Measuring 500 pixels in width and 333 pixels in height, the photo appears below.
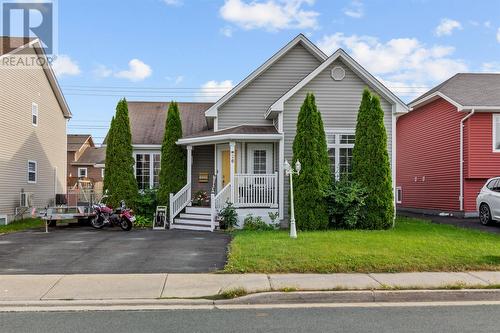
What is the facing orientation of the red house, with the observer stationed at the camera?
facing the viewer and to the right of the viewer

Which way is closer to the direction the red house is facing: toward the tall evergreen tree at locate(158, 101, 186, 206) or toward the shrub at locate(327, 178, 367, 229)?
the shrub

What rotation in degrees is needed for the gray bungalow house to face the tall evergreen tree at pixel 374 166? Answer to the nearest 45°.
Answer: approximately 45° to its left

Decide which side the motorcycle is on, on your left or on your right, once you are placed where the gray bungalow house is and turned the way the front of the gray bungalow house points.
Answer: on your right

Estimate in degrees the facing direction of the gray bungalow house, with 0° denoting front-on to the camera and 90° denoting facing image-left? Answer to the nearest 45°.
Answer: approximately 0°

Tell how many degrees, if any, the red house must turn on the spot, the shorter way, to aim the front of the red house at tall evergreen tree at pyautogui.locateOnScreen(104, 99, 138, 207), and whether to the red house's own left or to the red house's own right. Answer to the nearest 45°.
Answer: approximately 90° to the red house's own right

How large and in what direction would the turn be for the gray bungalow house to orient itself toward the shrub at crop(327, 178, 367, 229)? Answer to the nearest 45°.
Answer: approximately 45° to its left

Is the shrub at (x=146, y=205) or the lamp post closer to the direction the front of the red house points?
the lamp post

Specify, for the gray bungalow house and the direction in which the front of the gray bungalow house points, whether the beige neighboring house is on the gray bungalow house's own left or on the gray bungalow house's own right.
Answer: on the gray bungalow house's own right

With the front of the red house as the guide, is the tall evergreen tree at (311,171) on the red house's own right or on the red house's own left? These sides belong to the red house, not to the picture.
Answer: on the red house's own right

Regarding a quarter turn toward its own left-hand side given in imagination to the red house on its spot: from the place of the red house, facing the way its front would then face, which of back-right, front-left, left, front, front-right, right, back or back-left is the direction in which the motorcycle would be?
back

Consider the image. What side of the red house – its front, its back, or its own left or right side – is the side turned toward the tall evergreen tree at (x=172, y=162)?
right

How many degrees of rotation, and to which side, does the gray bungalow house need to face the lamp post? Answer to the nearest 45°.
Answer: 0° — it already faces it

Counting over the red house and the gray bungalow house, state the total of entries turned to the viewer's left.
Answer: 0

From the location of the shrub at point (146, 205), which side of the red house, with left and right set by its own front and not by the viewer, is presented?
right
